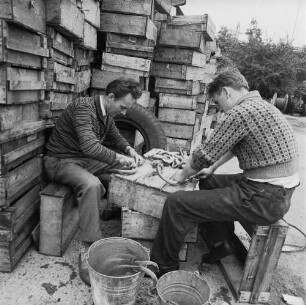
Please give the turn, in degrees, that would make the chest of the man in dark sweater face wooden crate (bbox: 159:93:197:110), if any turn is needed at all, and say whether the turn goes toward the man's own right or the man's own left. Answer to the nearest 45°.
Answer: approximately 45° to the man's own left

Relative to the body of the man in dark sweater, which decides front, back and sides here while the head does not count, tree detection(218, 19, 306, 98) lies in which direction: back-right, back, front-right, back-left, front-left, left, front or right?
front-left

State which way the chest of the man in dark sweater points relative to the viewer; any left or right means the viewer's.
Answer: facing to the right of the viewer

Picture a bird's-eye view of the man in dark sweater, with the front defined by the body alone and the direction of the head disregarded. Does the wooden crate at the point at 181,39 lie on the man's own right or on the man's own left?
on the man's own left

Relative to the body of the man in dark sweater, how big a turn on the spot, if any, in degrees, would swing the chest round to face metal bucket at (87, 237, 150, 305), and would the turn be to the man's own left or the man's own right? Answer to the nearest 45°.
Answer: approximately 90° to the man's own right

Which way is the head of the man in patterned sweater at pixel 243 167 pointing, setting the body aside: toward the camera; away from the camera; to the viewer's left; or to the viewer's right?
to the viewer's left

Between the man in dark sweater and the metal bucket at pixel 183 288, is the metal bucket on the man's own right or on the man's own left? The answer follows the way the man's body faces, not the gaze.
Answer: on the man's own right

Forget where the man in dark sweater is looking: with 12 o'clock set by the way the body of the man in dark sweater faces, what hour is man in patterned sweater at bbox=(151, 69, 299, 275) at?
The man in patterned sweater is roughly at 1 o'clock from the man in dark sweater.

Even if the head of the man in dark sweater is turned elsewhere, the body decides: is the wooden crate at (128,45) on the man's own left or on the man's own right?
on the man's own left

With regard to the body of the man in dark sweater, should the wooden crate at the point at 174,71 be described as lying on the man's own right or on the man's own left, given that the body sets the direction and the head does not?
on the man's own left

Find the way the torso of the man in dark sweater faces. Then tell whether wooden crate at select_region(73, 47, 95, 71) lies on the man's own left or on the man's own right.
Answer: on the man's own left
